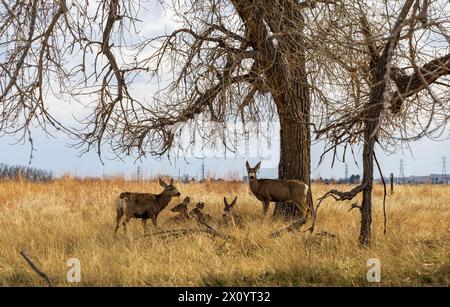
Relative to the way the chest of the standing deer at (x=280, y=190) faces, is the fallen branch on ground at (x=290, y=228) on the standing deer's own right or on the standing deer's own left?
on the standing deer's own left

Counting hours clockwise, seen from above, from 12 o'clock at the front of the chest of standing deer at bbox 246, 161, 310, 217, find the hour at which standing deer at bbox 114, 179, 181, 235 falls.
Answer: standing deer at bbox 114, 179, 181, 235 is roughly at 11 o'clock from standing deer at bbox 246, 161, 310, 217.

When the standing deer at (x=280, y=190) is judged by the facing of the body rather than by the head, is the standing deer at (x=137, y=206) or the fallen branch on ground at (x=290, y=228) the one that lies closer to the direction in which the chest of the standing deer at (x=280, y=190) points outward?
the standing deer

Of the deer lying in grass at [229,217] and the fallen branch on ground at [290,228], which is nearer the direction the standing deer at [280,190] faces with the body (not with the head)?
the deer lying in grass

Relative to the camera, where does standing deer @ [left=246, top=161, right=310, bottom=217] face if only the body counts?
to the viewer's left

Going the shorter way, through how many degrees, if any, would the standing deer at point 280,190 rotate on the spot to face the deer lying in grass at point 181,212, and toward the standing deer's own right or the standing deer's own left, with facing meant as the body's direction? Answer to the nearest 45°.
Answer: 0° — it already faces it

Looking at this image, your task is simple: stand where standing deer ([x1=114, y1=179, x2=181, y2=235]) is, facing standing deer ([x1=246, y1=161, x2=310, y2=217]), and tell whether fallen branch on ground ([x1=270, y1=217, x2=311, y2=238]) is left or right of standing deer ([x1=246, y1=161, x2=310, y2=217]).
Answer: right
